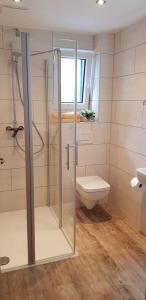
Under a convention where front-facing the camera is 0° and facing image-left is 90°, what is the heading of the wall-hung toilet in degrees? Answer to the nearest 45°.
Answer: approximately 315°
